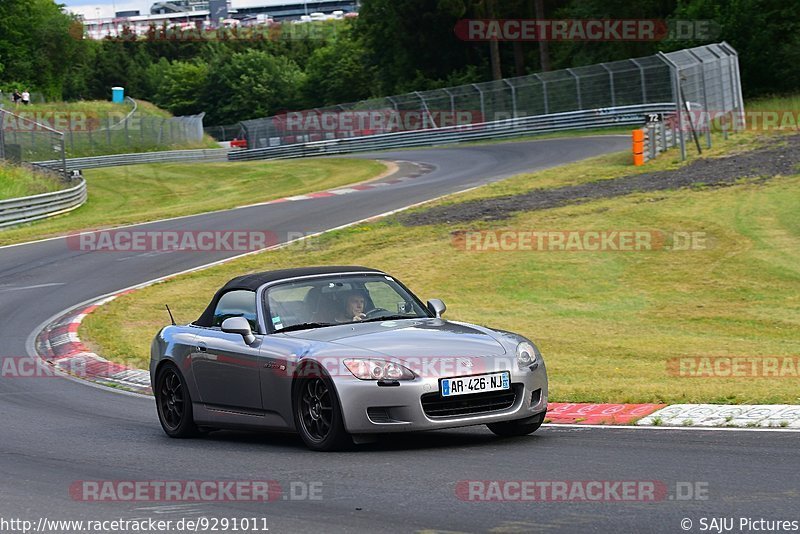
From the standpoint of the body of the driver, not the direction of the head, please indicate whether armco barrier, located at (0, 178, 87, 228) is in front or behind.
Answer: behind

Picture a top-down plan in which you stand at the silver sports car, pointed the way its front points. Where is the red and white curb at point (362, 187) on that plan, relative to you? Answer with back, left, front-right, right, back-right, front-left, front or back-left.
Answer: back-left

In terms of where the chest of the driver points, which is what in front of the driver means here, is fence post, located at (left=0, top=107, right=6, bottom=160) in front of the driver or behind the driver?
behind

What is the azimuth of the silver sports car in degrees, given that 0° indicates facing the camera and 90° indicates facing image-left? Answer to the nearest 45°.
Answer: approximately 315°

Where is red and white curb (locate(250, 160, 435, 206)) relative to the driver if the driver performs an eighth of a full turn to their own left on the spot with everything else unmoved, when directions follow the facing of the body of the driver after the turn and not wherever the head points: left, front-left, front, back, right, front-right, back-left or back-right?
left

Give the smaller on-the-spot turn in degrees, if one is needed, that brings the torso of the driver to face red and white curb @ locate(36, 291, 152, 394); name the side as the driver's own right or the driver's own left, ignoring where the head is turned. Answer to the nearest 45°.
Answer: approximately 180°

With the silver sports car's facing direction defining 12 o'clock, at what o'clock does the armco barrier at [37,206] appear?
The armco barrier is roughly at 7 o'clock from the silver sports car.
